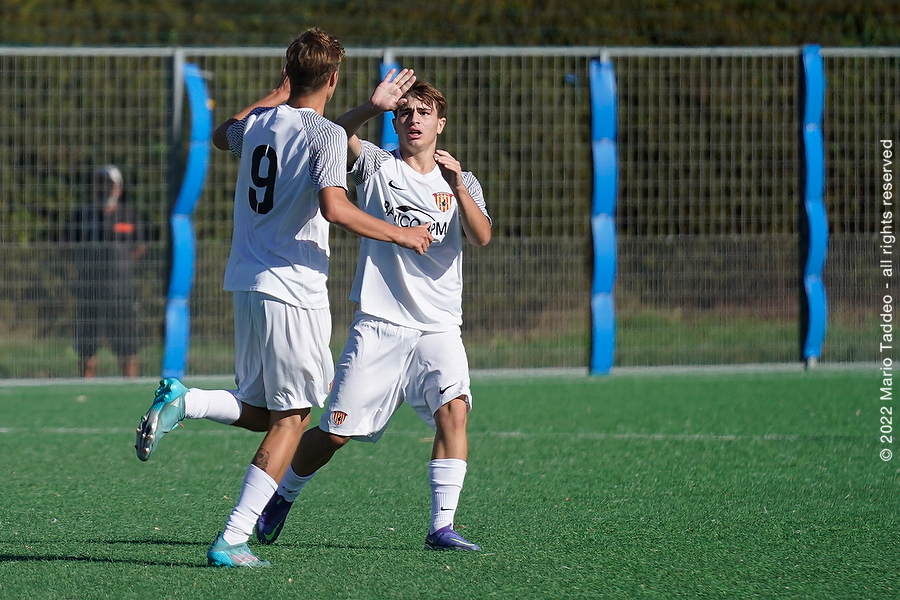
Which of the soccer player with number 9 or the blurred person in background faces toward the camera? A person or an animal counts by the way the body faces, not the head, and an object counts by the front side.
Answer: the blurred person in background

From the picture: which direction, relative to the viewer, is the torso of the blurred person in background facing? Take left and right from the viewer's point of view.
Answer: facing the viewer

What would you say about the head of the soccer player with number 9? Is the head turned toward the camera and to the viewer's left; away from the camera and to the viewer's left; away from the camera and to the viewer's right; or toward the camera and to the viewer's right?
away from the camera and to the viewer's right

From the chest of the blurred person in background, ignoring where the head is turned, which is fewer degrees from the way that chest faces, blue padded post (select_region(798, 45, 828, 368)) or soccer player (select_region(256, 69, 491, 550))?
the soccer player

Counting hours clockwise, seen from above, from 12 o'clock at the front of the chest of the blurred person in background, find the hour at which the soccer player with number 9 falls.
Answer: The soccer player with number 9 is roughly at 12 o'clock from the blurred person in background.

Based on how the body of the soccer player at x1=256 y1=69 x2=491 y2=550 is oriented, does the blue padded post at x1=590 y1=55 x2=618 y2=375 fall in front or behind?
behind

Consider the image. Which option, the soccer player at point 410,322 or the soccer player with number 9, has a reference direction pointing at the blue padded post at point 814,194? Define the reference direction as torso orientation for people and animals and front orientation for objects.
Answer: the soccer player with number 9

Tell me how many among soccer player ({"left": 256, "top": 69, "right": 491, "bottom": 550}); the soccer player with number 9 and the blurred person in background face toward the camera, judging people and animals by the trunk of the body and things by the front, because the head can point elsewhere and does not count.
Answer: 2

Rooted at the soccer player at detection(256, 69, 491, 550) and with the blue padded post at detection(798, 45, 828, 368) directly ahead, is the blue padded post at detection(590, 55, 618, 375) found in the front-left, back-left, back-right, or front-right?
front-left

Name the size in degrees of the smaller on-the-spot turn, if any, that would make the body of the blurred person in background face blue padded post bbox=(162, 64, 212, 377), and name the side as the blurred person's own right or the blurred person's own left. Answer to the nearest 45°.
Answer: approximately 45° to the blurred person's own left

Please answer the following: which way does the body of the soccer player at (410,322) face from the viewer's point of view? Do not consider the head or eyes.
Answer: toward the camera

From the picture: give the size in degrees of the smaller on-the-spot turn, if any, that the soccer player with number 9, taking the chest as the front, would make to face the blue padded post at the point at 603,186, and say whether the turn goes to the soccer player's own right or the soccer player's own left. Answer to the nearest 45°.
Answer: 0° — they already face it

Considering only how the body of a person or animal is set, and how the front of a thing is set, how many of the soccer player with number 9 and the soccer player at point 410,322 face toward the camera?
1

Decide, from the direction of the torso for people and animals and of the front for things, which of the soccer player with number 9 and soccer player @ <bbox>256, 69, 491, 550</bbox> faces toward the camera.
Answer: the soccer player

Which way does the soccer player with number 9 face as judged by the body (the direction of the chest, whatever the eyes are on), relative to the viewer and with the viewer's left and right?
facing away from the viewer and to the right of the viewer

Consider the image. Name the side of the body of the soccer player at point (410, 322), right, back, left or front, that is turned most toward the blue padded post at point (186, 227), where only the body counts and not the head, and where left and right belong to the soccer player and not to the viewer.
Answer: back

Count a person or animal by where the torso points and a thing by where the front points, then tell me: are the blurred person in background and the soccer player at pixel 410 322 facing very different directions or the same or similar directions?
same or similar directions

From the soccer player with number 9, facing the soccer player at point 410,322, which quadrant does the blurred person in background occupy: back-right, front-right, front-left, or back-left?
front-left

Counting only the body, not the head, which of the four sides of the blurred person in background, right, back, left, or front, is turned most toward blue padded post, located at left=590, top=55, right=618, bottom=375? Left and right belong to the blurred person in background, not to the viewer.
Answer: left
